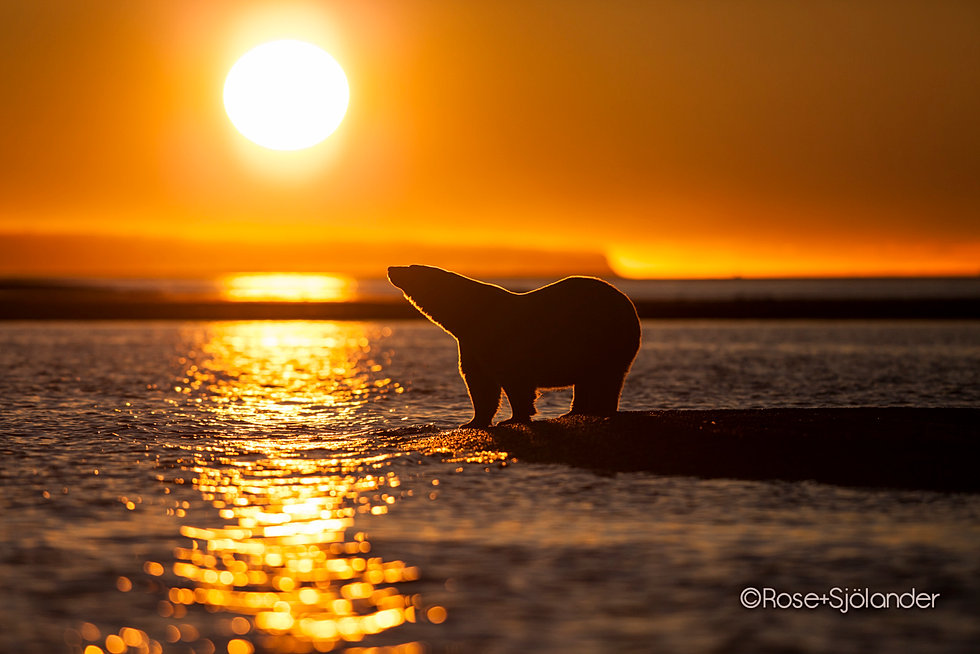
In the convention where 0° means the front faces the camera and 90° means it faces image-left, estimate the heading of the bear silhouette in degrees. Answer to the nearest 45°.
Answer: approximately 90°
